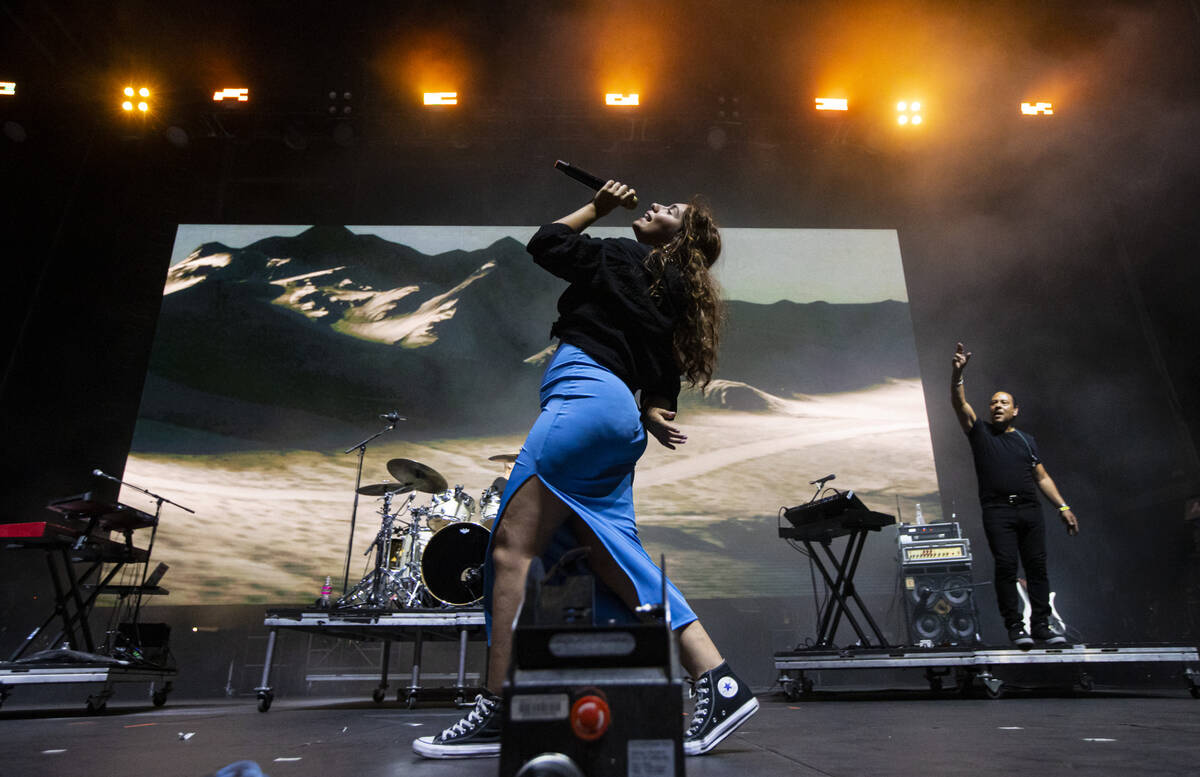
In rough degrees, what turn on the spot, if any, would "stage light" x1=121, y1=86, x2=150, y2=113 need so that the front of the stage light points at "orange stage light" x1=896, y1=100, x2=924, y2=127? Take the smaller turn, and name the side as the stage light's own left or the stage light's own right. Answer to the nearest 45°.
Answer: approximately 45° to the stage light's own left

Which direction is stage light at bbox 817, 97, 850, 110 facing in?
toward the camera

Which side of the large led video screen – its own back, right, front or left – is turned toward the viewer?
front

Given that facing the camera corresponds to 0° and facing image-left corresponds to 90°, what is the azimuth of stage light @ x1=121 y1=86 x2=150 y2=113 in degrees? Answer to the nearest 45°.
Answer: approximately 0°

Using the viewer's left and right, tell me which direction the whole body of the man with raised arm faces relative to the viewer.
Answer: facing the viewer

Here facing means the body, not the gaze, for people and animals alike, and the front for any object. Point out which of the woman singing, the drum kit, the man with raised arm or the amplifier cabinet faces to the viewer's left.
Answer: the woman singing

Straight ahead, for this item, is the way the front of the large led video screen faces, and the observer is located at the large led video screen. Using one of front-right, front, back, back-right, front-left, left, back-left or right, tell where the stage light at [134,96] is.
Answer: right

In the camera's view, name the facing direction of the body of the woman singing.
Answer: to the viewer's left

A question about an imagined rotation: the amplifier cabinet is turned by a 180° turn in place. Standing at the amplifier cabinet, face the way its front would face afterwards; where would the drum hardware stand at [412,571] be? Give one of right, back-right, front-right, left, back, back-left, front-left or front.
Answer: back-left
